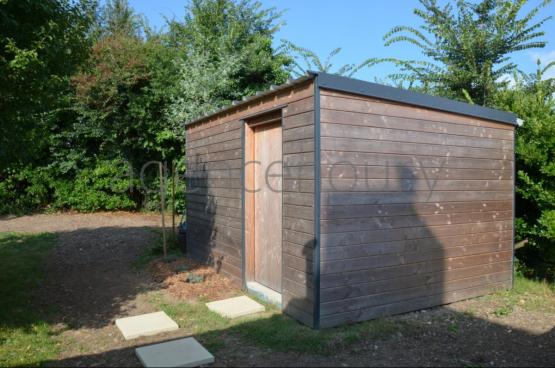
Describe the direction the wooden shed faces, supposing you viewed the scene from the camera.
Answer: facing the viewer and to the left of the viewer

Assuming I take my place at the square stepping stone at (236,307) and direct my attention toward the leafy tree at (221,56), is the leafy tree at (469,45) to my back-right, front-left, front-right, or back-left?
front-right

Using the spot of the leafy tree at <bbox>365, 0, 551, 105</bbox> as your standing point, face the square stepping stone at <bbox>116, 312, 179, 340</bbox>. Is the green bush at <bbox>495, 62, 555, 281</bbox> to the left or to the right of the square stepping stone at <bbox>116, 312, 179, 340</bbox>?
left

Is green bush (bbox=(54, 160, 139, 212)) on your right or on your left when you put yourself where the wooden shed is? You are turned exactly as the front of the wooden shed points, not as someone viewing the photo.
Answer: on your right

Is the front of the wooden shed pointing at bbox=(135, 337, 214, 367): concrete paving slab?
yes

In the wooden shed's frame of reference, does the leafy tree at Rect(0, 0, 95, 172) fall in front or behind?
in front

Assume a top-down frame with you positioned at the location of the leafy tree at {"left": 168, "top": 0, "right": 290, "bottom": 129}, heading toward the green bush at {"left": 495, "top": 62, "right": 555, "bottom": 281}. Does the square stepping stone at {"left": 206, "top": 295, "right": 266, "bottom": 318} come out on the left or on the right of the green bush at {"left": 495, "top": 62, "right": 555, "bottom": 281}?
right

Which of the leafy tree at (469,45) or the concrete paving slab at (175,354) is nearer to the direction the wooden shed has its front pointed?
the concrete paving slab

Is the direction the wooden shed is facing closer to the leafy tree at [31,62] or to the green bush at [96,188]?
the leafy tree

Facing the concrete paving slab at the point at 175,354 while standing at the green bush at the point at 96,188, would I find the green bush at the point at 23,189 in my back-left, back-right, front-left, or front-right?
back-right

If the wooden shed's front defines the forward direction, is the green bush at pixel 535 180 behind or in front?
behind

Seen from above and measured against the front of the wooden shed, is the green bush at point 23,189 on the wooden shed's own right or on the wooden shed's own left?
on the wooden shed's own right

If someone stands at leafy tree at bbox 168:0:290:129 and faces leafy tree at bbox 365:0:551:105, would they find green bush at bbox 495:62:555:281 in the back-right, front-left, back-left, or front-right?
front-right

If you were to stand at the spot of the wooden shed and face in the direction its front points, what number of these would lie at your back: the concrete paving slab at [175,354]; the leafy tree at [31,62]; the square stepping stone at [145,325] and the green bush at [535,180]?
1

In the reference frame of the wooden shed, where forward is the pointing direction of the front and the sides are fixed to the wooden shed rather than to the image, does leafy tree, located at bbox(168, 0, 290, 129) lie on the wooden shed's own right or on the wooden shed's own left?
on the wooden shed's own right

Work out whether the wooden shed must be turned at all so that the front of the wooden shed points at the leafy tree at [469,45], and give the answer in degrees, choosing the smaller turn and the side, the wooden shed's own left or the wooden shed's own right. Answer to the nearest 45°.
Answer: approximately 180°
